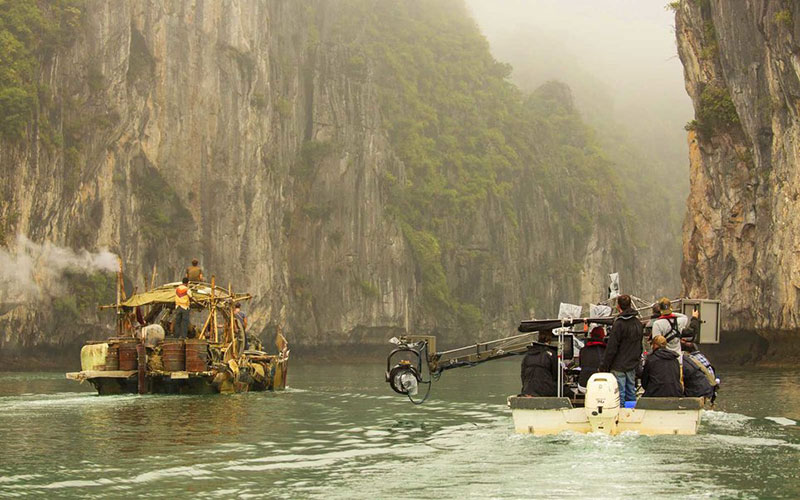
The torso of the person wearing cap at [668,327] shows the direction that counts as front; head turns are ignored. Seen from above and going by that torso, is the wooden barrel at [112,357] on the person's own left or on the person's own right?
on the person's own left

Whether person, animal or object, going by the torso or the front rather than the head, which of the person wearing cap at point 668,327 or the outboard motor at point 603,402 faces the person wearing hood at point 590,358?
the outboard motor

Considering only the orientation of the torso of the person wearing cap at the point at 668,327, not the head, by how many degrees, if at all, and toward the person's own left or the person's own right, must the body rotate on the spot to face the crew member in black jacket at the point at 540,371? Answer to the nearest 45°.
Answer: approximately 135° to the person's own left

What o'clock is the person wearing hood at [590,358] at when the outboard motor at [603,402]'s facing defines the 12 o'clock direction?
The person wearing hood is roughly at 12 o'clock from the outboard motor.

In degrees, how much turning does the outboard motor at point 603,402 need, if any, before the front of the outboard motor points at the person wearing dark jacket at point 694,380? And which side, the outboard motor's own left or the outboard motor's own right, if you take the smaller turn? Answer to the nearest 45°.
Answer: approximately 45° to the outboard motor's own right

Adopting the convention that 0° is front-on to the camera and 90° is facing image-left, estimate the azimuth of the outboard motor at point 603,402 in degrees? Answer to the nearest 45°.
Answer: approximately 180°

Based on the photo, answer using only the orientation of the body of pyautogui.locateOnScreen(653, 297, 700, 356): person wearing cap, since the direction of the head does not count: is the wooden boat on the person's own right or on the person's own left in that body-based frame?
on the person's own left

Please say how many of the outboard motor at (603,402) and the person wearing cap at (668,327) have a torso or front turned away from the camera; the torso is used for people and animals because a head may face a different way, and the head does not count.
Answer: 2

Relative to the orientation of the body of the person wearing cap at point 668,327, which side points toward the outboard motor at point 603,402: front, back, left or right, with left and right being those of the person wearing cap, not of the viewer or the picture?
back

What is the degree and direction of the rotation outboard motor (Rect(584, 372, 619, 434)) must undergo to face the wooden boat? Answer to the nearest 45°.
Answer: approximately 45° to its left

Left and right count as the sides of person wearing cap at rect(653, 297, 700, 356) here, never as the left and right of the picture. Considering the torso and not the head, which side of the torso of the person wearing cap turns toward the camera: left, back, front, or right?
back
